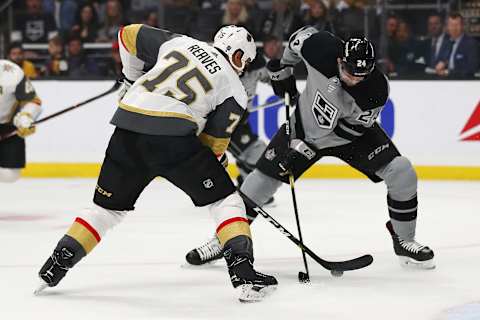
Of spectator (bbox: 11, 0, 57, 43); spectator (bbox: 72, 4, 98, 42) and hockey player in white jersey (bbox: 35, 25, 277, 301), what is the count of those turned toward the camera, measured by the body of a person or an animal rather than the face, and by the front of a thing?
2

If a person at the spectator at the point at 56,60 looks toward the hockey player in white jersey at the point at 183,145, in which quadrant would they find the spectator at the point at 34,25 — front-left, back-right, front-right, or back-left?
back-right

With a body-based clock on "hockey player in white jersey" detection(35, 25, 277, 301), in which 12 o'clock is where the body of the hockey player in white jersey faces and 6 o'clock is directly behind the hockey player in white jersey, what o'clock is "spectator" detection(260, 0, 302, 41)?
The spectator is roughly at 11 o'clock from the hockey player in white jersey.

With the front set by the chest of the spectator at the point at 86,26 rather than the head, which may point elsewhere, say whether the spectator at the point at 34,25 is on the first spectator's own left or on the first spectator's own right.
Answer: on the first spectator's own right

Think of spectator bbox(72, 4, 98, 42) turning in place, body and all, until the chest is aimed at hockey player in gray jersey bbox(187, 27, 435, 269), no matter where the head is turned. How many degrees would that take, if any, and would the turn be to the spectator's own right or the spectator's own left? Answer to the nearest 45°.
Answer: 0° — they already face them

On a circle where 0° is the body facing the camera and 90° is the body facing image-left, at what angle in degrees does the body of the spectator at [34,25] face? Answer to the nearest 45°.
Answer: approximately 0°

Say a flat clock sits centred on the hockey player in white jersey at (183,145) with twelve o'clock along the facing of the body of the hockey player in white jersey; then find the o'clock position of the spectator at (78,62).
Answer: The spectator is roughly at 10 o'clock from the hockey player in white jersey.

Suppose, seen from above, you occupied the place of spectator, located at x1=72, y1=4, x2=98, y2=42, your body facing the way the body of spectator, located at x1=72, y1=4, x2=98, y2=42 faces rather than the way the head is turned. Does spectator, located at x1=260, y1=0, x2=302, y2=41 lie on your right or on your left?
on your left

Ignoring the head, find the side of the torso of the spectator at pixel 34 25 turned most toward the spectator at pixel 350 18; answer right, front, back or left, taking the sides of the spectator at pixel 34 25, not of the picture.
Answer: left

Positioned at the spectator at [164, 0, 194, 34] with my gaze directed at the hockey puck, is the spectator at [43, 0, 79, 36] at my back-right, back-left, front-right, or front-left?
back-right
